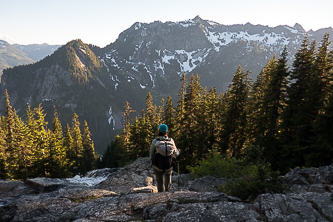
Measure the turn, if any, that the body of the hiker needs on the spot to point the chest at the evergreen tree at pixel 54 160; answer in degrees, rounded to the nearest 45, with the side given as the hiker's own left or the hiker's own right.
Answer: approximately 45° to the hiker's own left

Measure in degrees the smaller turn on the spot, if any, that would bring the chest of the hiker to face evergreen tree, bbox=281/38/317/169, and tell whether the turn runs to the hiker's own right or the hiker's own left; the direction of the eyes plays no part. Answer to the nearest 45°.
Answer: approximately 45° to the hiker's own right

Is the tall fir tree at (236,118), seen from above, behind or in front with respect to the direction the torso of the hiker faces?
in front

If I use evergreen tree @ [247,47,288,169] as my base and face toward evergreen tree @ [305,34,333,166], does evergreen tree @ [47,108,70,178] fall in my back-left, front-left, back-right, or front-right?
back-right

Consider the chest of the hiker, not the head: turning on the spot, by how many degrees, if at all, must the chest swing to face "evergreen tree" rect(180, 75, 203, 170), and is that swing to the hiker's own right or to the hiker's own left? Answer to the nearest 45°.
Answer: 0° — they already face it

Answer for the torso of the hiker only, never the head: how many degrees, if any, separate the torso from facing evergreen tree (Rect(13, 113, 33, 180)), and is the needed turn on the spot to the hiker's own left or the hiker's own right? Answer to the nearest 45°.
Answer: approximately 45° to the hiker's own left

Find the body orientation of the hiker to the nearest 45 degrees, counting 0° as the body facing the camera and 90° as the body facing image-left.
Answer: approximately 180°
